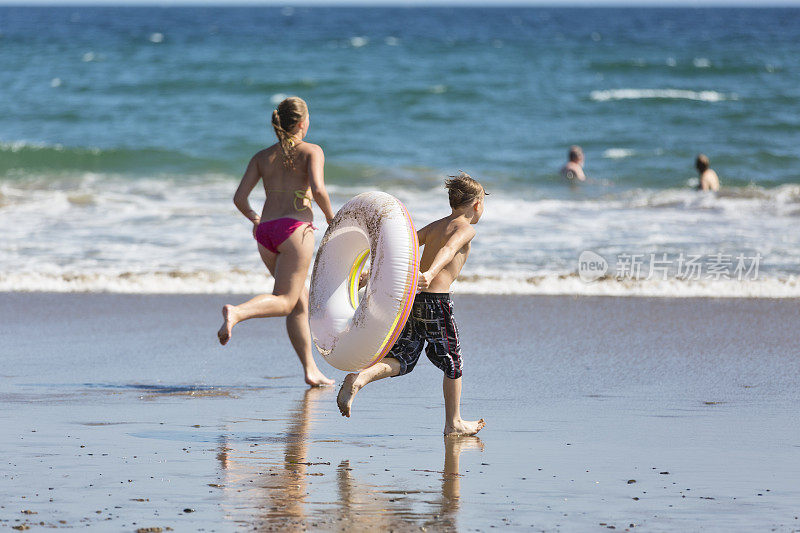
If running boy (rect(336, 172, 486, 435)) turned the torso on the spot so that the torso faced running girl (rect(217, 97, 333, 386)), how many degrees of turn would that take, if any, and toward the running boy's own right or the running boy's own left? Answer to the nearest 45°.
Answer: approximately 90° to the running boy's own left

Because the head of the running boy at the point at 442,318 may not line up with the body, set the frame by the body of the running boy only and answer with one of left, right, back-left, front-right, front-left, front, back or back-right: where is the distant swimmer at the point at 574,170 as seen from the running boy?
front-left

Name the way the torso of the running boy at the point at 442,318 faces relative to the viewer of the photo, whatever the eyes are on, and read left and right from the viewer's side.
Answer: facing away from the viewer and to the right of the viewer

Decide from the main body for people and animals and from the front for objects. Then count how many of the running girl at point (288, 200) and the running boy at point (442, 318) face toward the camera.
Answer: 0

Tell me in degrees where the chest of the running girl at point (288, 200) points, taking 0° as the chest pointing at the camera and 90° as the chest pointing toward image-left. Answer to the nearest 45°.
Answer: approximately 225°

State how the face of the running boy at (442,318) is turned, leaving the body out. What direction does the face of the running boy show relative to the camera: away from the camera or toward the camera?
away from the camera

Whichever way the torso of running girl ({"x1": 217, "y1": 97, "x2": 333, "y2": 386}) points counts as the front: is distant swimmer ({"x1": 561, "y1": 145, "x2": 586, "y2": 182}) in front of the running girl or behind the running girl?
in front

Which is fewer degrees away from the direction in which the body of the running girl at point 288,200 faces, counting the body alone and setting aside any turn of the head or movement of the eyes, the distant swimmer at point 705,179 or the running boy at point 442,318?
the distant swimmer

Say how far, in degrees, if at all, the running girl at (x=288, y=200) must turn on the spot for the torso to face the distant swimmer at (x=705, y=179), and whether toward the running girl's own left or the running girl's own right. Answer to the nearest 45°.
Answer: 0° — they already face them

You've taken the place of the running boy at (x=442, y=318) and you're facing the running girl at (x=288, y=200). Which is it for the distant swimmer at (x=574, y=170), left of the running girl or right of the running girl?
right

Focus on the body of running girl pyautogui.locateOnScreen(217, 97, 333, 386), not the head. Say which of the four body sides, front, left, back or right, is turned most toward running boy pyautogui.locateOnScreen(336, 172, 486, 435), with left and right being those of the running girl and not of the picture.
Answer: right
